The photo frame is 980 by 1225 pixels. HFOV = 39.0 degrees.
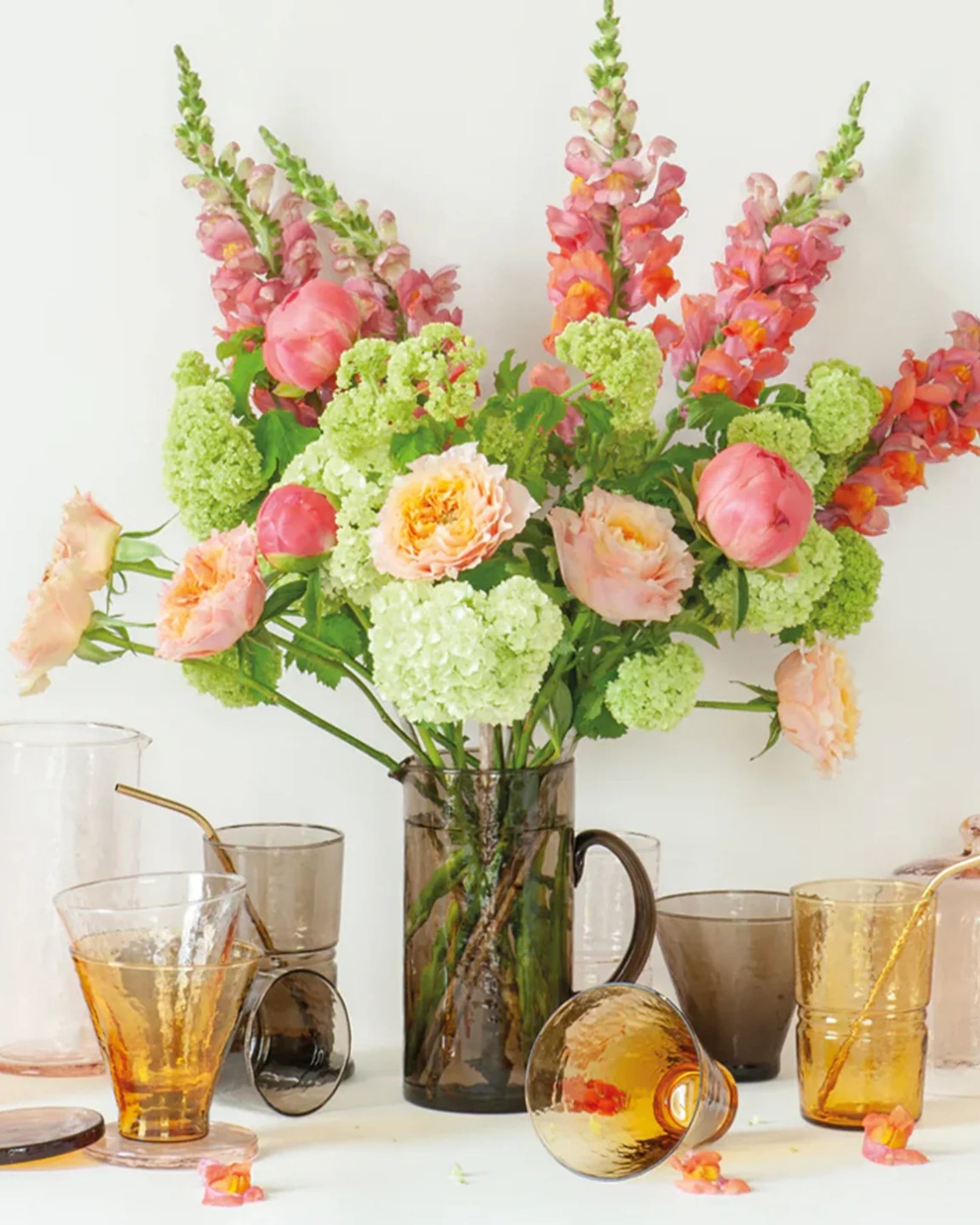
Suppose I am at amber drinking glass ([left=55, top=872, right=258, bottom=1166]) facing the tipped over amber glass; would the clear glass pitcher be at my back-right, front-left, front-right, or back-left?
back-left

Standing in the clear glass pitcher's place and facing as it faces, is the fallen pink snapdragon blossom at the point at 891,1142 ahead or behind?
ahead
